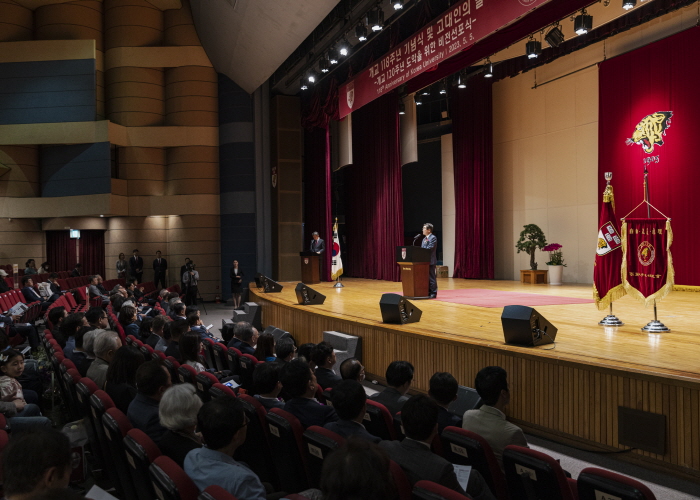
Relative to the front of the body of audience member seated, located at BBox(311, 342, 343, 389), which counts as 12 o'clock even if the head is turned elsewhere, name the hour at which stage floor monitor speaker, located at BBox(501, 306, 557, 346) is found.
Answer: The stage floor monitor speaker is roughly at 1 o'clock from the audience member seated.

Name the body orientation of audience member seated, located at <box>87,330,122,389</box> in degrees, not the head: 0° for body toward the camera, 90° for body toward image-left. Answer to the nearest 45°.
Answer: approximately 225°

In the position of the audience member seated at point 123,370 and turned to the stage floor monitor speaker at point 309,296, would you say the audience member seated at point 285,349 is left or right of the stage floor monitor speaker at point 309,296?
right

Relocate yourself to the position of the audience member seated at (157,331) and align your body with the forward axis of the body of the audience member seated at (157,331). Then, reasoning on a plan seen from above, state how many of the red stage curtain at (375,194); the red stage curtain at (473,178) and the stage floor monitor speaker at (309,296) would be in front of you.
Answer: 3

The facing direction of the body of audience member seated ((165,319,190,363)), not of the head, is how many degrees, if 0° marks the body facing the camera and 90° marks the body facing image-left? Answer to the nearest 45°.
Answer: approximately 225°

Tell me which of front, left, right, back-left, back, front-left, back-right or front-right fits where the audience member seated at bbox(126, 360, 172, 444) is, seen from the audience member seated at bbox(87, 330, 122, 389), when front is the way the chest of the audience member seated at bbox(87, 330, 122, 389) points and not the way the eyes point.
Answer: back-right

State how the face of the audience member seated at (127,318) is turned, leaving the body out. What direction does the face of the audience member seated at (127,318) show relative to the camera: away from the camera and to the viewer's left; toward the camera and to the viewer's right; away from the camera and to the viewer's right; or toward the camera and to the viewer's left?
away from the camera and to the viewer's right

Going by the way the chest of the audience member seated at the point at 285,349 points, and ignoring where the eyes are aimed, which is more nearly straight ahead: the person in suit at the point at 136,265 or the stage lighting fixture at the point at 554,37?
the stage lighting fixture

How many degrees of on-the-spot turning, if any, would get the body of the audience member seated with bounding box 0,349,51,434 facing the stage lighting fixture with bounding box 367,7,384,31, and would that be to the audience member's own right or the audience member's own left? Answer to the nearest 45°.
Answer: approximately 45° to the audience member's own left
